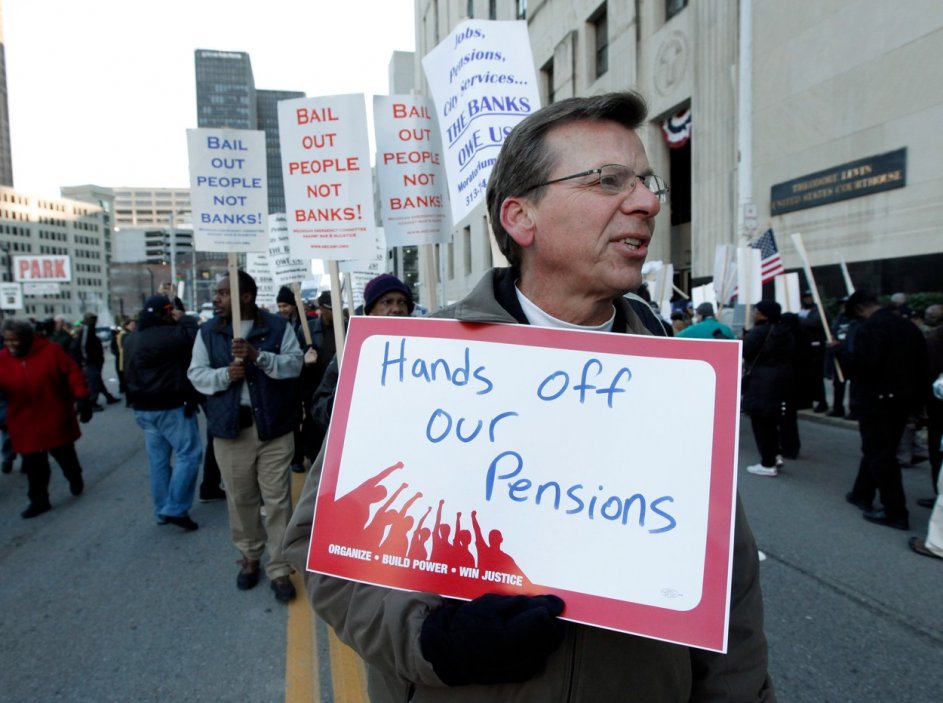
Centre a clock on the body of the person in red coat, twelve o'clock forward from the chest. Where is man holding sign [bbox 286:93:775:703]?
The man holding sign is roughly at 10 o'clock from the person in red coat.

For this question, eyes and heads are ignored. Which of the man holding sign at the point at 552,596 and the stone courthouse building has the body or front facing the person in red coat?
the stone courthouse building

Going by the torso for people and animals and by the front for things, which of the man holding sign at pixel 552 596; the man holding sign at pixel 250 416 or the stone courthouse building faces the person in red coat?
the stone courthouse building

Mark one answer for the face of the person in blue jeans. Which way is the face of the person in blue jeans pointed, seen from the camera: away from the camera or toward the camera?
away from the camera

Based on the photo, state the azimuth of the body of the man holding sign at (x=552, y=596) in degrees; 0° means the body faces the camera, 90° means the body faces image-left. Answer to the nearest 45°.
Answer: approximately 315°

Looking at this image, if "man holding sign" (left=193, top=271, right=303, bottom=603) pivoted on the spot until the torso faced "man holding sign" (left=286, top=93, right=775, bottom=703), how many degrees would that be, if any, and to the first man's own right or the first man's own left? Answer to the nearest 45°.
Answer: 0° — they already face them

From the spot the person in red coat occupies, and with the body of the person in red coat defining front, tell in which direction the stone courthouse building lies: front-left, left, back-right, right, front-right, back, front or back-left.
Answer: back-left

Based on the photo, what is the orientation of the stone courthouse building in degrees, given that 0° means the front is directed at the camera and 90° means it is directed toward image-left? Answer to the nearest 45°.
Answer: approximately 45°

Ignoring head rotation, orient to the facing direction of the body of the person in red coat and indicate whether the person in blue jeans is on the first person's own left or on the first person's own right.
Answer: on the first person's own left

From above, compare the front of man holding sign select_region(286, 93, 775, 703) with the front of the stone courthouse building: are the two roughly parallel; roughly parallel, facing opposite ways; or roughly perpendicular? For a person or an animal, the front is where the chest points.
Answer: roughly perpendicular

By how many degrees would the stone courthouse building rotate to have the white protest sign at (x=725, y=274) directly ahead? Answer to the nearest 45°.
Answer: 0° — it already faces it
